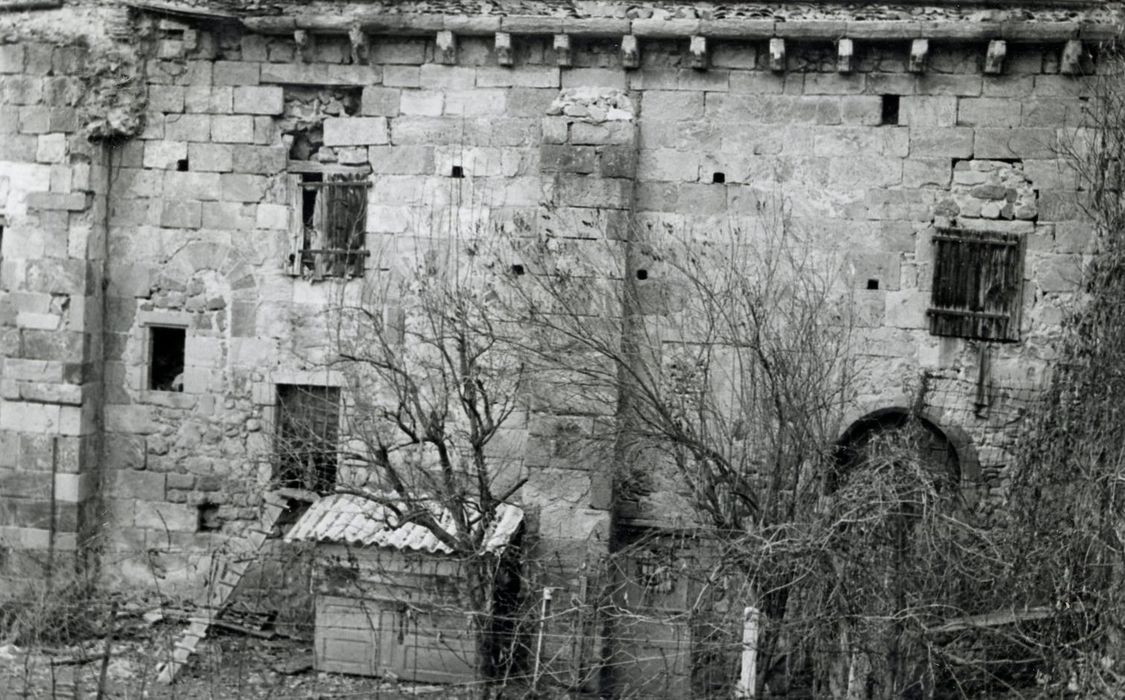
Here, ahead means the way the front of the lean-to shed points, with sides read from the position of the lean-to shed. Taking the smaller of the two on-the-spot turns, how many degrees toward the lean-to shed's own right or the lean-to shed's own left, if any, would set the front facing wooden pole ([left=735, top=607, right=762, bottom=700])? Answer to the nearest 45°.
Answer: approximately 45° to the lean-to shed's own left

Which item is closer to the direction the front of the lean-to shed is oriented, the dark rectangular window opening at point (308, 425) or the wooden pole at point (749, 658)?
the wooden pole

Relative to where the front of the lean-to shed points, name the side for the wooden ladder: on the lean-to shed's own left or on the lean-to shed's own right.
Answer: on the lean-to shed's own right

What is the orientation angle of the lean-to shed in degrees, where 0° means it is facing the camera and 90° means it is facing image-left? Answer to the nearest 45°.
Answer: approximately 0°

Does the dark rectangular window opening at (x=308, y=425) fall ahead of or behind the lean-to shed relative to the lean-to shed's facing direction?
behind

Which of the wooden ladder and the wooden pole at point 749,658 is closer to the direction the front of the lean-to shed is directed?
the wooden pole
